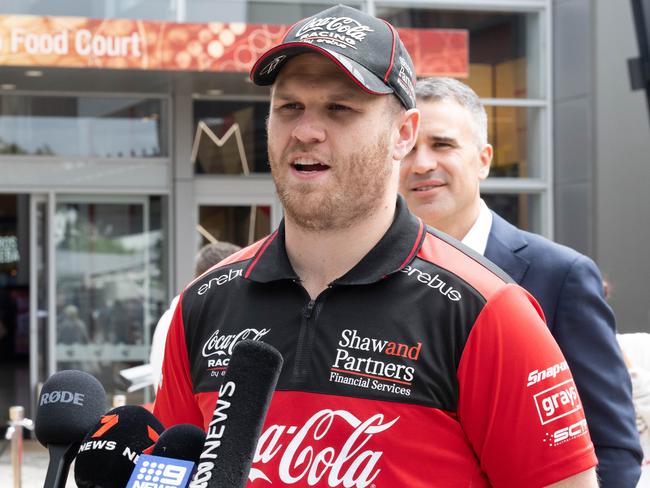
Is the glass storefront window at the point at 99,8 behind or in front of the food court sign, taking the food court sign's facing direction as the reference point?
behind

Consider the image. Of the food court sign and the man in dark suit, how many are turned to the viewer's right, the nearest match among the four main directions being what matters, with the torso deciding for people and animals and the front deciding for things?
0

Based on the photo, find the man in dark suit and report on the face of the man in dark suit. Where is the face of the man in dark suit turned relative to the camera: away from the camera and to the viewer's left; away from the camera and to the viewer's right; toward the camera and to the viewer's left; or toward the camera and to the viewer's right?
toward the camera and to the viewer's left

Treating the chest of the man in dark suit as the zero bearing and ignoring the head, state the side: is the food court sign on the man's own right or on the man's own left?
on the man's own right

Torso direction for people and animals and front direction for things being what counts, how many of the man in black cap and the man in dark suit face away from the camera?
0

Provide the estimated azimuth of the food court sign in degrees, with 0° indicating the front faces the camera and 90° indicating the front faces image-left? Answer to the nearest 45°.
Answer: approximately 0°

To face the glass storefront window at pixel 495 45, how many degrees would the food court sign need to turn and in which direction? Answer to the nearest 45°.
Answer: approximately 135° to its left

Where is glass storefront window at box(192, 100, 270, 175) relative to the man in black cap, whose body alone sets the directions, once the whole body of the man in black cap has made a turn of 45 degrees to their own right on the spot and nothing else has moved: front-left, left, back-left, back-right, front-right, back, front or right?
right

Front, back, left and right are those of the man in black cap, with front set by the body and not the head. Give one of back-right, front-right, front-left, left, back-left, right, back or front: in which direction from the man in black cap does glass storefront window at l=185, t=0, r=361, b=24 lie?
back-right

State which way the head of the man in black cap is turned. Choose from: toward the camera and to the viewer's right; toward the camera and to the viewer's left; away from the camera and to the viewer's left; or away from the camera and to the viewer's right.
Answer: toward the camera and to the viewer's left

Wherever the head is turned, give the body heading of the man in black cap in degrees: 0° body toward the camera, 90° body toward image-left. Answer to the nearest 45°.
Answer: approximately 45°

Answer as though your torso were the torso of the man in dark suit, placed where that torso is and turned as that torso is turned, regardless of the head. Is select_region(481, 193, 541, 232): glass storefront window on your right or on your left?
on your right

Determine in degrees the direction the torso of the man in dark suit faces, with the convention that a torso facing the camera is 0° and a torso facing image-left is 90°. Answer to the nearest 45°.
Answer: approximately 45°
